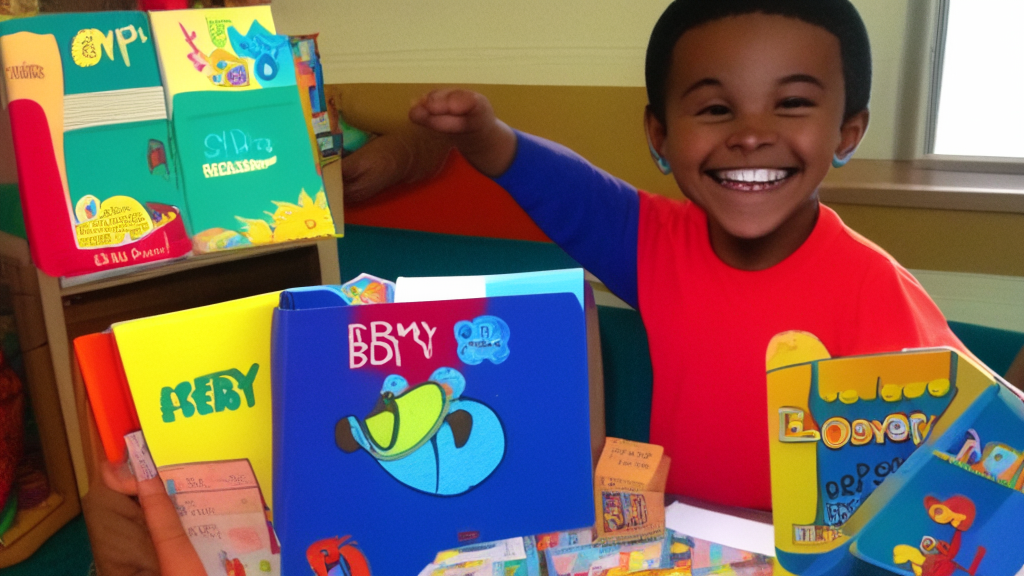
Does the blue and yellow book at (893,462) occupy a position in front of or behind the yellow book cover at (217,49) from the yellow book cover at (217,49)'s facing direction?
in front

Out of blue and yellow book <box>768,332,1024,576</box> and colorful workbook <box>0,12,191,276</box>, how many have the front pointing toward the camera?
2

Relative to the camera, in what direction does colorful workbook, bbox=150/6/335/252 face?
facing the viewer

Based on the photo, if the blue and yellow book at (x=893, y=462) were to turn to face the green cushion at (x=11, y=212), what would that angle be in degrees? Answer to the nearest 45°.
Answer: approximately 90° to its right

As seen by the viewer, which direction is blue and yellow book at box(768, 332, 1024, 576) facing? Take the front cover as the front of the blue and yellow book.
toward the camera

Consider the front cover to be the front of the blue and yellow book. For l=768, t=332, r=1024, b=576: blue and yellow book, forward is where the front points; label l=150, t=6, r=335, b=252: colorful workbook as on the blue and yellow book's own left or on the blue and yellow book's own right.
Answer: on the blue and yellow book's own right
